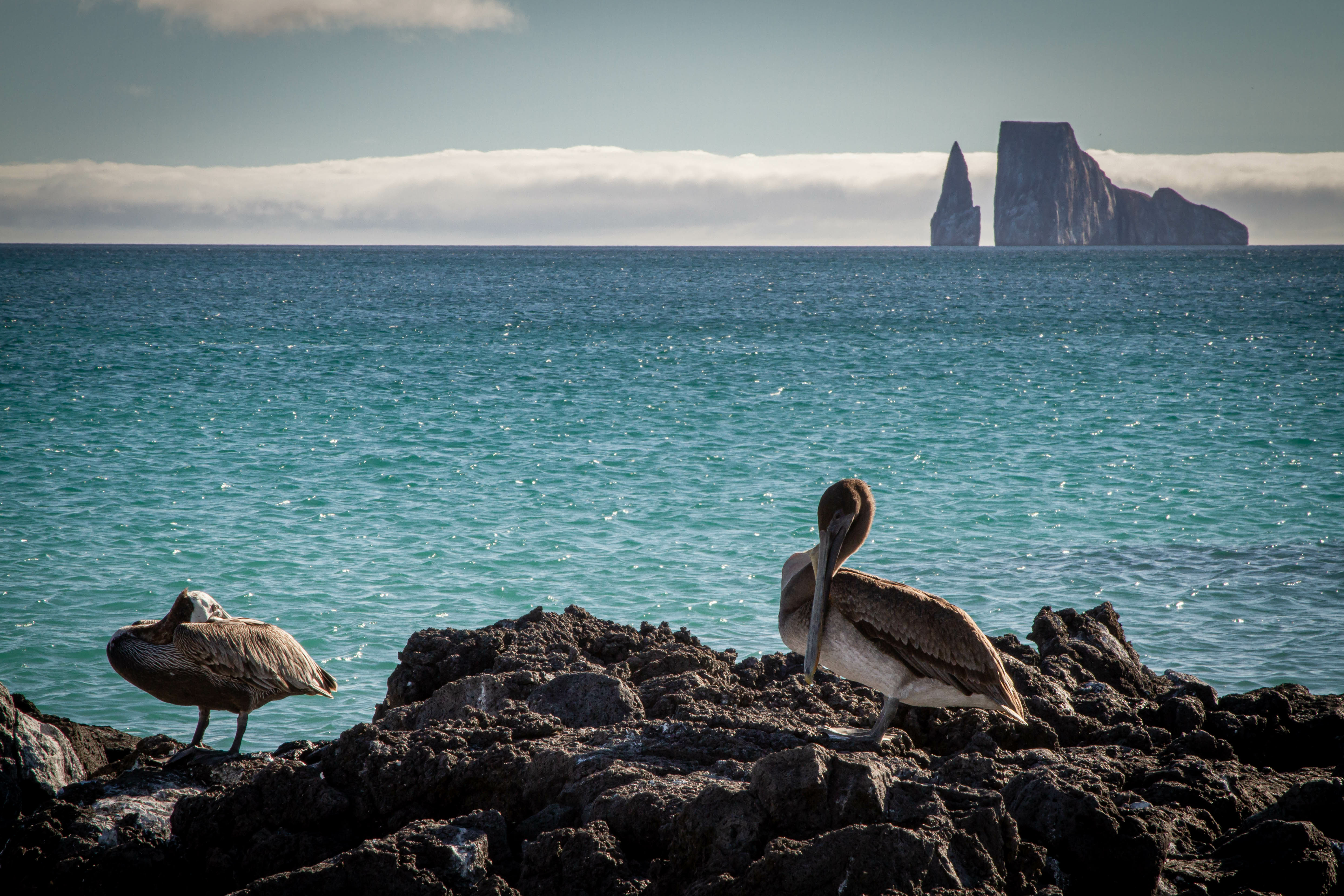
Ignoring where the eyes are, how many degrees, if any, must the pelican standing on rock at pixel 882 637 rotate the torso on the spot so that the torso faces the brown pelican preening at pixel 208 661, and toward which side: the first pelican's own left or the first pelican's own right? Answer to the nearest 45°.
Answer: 0° — it already faces it

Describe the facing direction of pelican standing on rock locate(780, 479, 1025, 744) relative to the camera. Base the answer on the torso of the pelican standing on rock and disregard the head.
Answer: to the viewer's left

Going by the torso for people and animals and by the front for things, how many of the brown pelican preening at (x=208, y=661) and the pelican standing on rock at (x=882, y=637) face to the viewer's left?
2

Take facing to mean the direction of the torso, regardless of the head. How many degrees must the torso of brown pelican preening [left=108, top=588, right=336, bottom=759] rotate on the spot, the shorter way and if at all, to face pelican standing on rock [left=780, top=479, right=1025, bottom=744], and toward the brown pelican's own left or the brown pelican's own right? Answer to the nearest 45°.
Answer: approximately 135° to the brown pelican's own left

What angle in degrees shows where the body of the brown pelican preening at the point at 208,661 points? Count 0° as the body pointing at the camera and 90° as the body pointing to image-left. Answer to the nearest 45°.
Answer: approximately 90°
